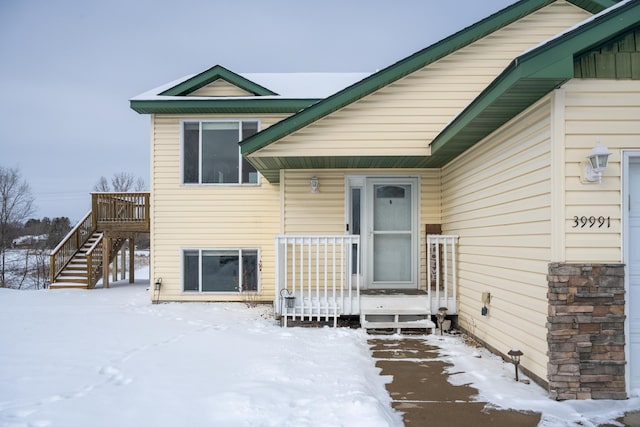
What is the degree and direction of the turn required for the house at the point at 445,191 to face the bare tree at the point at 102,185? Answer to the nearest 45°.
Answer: approximately 135° to its right

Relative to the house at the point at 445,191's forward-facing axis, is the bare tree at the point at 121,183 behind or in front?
behind

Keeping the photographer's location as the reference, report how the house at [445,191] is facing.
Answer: facing the viewer

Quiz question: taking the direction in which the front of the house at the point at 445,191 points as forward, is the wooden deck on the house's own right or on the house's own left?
on the house's own right
